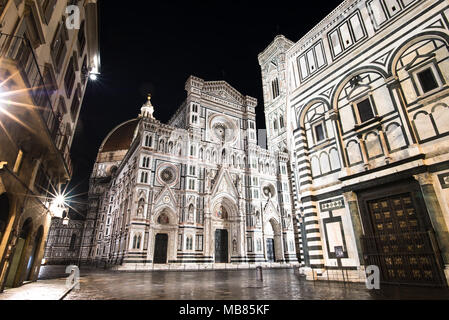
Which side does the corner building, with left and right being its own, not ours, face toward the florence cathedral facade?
left

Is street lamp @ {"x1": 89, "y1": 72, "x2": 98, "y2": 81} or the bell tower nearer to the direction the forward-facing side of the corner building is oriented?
the bell tower

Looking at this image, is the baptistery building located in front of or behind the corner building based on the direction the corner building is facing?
in front

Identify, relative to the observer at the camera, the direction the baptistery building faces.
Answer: facing the viewer and to the left of the viewer

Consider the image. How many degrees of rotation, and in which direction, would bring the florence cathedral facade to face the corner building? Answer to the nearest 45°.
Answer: approximately 45° to its right

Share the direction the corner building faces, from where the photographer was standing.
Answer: facing the viewer and to the right of the viewer

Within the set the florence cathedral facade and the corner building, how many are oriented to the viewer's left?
0

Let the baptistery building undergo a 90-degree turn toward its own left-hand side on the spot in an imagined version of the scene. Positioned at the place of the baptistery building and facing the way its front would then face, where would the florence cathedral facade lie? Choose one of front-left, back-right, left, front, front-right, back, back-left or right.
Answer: back

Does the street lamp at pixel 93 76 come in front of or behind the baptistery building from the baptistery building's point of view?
in front
